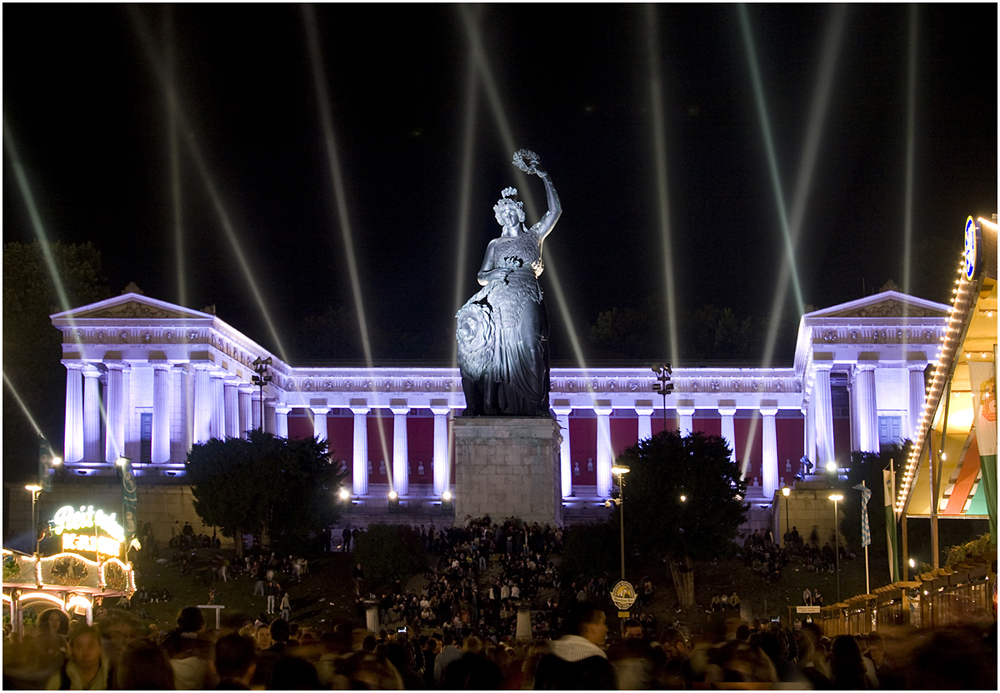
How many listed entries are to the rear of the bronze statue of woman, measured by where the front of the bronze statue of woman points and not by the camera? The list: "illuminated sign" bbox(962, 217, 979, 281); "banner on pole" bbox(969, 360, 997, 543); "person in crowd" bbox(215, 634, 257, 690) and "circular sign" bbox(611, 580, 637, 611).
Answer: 0

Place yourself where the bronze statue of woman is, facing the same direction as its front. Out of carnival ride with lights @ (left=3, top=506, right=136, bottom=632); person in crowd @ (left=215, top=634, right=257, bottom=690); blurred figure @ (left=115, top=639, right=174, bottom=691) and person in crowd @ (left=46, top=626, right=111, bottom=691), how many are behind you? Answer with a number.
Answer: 0

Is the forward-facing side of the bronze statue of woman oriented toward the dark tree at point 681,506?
no

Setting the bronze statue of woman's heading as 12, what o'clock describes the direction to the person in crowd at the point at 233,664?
The person in crowd is roughly at 12 o'clock from the bronze statue of woman.

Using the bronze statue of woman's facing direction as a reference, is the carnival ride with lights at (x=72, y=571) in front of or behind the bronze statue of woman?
in front

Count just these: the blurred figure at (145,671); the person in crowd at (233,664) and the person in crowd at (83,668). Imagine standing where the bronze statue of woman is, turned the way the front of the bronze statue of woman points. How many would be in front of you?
3

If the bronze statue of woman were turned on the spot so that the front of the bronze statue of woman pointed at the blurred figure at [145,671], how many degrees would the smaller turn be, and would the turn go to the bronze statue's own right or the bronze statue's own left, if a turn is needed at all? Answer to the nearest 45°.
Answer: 0° — it already faces them

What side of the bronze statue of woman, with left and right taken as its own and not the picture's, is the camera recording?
front

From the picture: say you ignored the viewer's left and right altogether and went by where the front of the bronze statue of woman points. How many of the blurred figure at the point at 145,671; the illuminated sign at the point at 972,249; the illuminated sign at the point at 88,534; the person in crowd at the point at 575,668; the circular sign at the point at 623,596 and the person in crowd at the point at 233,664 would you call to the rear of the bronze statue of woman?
0

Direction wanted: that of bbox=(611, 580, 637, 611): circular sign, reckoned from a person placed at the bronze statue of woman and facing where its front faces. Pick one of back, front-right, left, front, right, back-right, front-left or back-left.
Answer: front

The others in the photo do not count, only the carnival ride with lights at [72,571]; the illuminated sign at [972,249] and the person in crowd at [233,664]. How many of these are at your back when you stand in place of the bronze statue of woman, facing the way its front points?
0

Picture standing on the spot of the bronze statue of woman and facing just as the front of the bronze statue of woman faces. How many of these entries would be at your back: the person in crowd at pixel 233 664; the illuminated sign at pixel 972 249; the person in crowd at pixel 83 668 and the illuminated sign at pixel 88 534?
0

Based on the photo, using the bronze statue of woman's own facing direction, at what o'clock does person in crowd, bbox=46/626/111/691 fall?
The person in crowd is roughly at 12 o'clock from the bronze statue of woman.

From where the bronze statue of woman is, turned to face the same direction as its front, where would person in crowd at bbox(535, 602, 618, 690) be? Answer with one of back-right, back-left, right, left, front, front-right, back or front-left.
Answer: front

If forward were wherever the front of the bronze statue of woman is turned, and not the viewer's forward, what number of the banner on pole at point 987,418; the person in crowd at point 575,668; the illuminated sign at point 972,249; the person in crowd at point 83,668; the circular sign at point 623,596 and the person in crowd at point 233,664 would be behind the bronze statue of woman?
0
